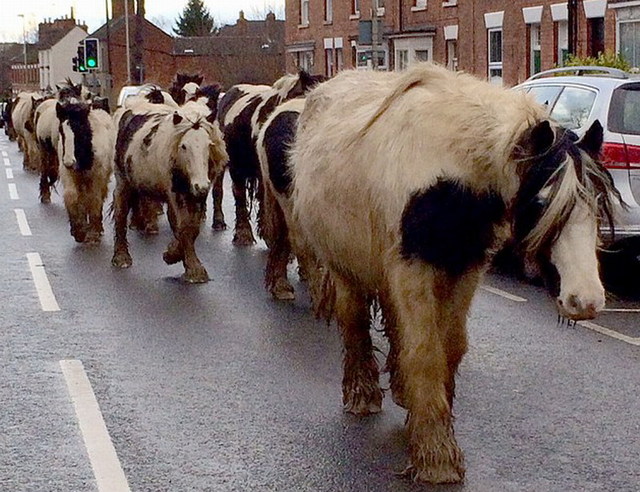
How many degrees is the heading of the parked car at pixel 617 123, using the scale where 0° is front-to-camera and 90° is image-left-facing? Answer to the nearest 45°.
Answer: approximately 135°

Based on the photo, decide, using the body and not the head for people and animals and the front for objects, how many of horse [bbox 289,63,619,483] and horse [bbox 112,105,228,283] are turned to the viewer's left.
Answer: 0

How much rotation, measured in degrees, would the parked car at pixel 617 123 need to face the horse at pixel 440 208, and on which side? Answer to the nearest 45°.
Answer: approximately 135° to its left

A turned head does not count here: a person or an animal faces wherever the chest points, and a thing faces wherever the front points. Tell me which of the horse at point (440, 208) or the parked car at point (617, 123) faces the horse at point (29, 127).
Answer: the parked car

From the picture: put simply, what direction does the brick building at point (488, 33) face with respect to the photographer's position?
facing the viewer and to the left of the viewer

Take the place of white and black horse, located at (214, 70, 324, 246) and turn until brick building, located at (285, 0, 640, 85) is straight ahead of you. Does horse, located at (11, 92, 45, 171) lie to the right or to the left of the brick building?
left

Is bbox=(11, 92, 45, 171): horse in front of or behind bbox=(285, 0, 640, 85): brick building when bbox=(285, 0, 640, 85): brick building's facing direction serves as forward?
in front

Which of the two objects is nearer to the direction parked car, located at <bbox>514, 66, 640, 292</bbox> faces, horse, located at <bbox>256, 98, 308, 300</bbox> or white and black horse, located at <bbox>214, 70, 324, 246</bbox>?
the white and black horse

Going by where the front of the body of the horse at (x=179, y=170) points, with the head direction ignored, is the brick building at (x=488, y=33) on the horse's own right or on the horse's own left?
on the horse's own left

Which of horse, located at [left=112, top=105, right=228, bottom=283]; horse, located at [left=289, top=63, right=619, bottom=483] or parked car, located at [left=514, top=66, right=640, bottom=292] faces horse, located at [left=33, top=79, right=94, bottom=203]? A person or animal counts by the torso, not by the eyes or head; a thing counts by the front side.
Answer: the parked car

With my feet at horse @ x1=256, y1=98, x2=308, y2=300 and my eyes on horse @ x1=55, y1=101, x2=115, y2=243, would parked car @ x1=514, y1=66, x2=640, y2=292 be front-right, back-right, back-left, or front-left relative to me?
back-right

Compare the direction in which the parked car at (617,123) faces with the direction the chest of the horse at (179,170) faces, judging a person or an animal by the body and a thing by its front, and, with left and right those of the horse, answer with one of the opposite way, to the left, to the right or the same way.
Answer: the opposite way

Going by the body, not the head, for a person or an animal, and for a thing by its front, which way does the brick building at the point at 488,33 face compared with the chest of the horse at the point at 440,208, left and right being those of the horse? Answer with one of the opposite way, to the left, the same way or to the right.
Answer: to the right

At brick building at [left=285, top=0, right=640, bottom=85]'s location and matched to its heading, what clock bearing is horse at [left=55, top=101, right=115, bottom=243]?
The horse is roughly at 11 o'clock from the brick building.

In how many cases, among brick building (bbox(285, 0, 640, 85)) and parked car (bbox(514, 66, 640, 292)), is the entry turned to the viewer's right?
0

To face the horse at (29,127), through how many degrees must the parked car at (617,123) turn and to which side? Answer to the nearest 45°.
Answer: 0° — it already faces it

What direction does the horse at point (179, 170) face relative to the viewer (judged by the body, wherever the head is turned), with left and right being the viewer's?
facing the viewer and to the right of the viewer
